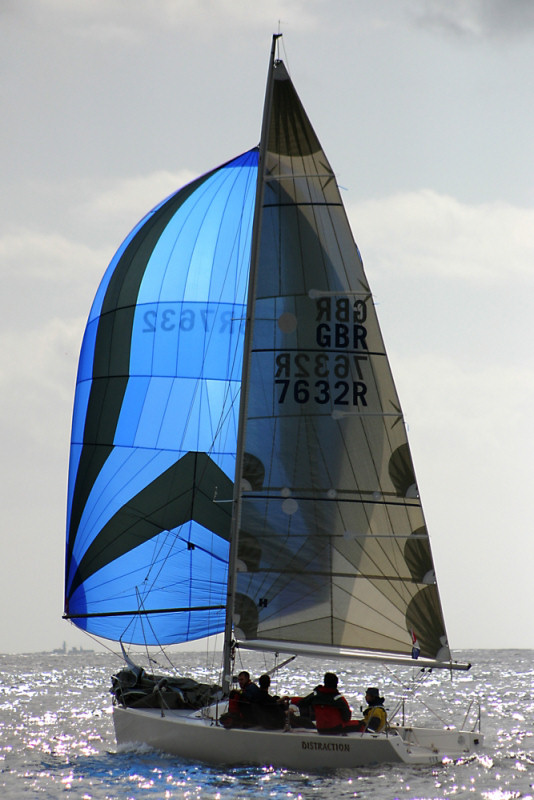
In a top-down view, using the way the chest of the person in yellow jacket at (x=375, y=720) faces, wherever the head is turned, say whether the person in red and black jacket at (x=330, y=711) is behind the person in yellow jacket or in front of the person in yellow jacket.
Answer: in front

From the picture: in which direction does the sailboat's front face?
to the viewer's left

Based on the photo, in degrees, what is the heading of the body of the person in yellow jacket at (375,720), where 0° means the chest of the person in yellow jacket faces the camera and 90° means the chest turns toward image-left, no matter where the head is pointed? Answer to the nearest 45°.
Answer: approximately 90°
